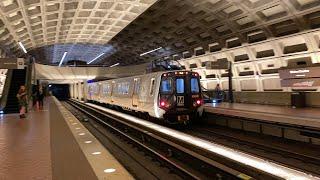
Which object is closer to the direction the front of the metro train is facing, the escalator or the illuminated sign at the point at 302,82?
the illuminated sign

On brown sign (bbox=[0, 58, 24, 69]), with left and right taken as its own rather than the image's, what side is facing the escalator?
back

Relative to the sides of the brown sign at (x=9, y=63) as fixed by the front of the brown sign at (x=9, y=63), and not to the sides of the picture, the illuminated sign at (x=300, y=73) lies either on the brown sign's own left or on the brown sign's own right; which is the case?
on the brown sign's own left

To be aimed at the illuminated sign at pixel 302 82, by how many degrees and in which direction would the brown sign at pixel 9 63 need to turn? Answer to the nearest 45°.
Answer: approximately 45° to its left

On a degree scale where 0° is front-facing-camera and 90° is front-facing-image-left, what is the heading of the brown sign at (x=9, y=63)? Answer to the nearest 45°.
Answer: approximately 0°

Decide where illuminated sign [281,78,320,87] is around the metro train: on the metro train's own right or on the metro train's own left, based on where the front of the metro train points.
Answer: on the metro train's own left

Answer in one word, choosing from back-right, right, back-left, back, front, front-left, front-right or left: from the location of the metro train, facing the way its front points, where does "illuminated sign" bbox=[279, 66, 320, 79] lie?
front-left

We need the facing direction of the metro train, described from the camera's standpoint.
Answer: facing the viewer and to the right of the viewer
